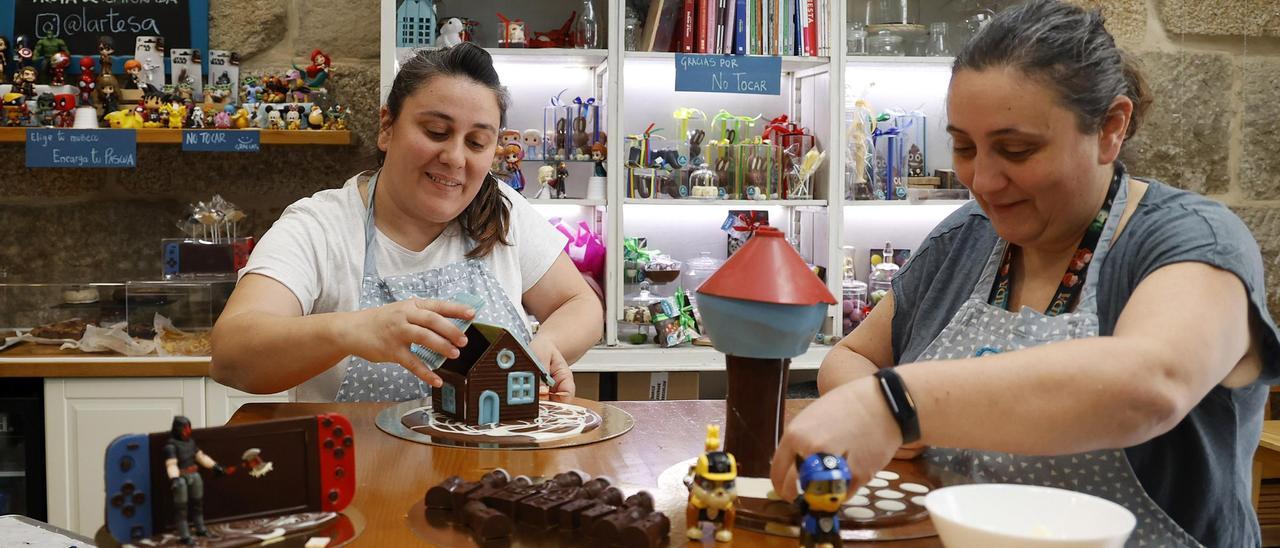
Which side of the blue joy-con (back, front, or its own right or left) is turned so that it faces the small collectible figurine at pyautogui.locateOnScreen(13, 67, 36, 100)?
back

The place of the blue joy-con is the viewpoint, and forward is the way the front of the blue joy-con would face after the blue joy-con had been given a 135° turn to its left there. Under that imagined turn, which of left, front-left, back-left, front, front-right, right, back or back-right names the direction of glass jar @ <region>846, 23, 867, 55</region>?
front

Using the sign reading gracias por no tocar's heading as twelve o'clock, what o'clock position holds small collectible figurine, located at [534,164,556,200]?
The small collectible figurine is roughly at 3 o'clock from the sign reading gracias por no tocar.

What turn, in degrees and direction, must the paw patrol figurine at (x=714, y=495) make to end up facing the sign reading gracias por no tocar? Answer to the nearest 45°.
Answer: approximately 180°

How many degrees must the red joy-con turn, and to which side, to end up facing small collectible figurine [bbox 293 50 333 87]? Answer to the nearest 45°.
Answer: approximately 180°

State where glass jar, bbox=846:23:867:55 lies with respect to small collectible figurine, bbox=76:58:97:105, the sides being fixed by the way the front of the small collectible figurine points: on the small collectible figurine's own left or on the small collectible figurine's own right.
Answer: on the small collectible figurine's own left

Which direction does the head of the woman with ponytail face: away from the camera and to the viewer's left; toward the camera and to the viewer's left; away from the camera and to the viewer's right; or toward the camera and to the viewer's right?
toward the camera and to the viewer's right

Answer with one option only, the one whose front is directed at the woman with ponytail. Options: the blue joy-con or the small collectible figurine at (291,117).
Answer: the small collectible figurine

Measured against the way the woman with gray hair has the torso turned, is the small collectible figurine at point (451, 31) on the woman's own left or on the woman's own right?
on the woman's own right

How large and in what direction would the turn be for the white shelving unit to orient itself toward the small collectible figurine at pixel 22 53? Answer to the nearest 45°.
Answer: approximately 90° to its right

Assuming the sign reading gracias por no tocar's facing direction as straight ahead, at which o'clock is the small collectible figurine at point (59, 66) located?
The small collectible figurine is roughly at 3 o'clock from the sign reading gracias por no tocar.
